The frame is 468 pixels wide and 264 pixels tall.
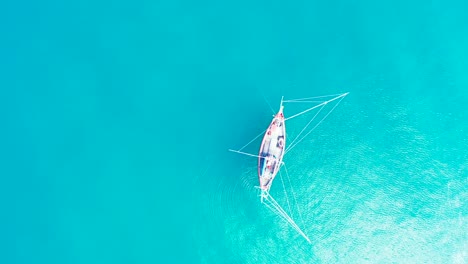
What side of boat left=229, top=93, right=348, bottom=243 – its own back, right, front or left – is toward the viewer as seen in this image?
back
